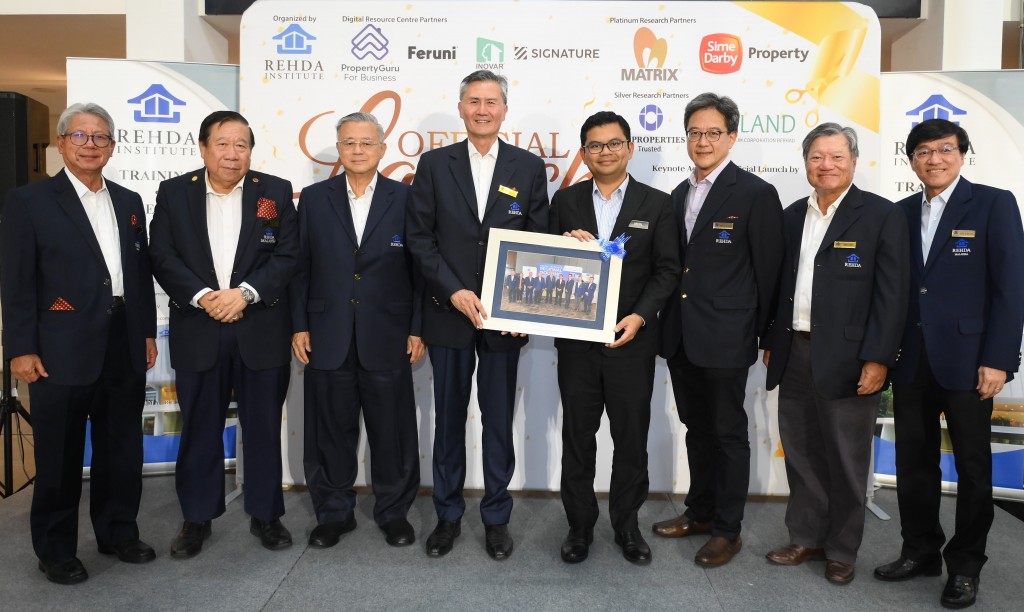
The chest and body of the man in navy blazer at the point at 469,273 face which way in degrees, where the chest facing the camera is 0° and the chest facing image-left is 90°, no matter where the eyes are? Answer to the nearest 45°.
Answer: approximately 0°

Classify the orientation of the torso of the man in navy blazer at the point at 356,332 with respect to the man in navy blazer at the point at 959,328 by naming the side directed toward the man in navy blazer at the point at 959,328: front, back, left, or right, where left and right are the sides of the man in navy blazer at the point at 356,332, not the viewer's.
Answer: left

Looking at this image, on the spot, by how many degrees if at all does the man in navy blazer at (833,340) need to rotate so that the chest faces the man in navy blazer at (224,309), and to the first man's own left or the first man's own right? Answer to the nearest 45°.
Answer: approximately 45° to the first man's own right

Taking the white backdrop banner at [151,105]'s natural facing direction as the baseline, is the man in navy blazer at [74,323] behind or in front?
in front

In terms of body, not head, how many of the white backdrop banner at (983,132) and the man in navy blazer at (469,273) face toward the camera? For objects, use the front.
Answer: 2

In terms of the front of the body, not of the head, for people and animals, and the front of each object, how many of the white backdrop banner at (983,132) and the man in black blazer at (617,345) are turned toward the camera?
2

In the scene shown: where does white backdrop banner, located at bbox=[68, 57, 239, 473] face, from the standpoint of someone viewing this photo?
facing the viewer

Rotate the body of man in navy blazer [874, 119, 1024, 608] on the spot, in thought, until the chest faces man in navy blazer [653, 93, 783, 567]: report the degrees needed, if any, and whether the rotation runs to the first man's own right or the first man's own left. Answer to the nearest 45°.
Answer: approximately 45° to the first man's own right

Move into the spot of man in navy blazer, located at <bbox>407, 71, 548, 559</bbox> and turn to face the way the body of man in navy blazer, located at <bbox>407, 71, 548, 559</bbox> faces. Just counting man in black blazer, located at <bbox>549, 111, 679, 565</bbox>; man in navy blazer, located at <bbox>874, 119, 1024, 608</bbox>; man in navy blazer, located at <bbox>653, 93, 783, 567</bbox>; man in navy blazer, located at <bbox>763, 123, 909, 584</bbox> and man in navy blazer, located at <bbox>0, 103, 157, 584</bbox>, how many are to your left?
4

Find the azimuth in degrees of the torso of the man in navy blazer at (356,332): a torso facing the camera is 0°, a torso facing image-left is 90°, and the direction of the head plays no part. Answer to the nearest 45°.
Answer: approximately 0°
